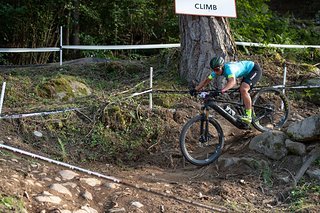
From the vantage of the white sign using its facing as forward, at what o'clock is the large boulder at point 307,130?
The large boulder is roughly at 11 o'clock from the white sign.

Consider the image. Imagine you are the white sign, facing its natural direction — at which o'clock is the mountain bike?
The mountain bike is roughly at 12 o'clock from the white sign.

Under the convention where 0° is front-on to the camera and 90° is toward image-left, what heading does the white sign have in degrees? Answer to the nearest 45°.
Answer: approximately 0°
